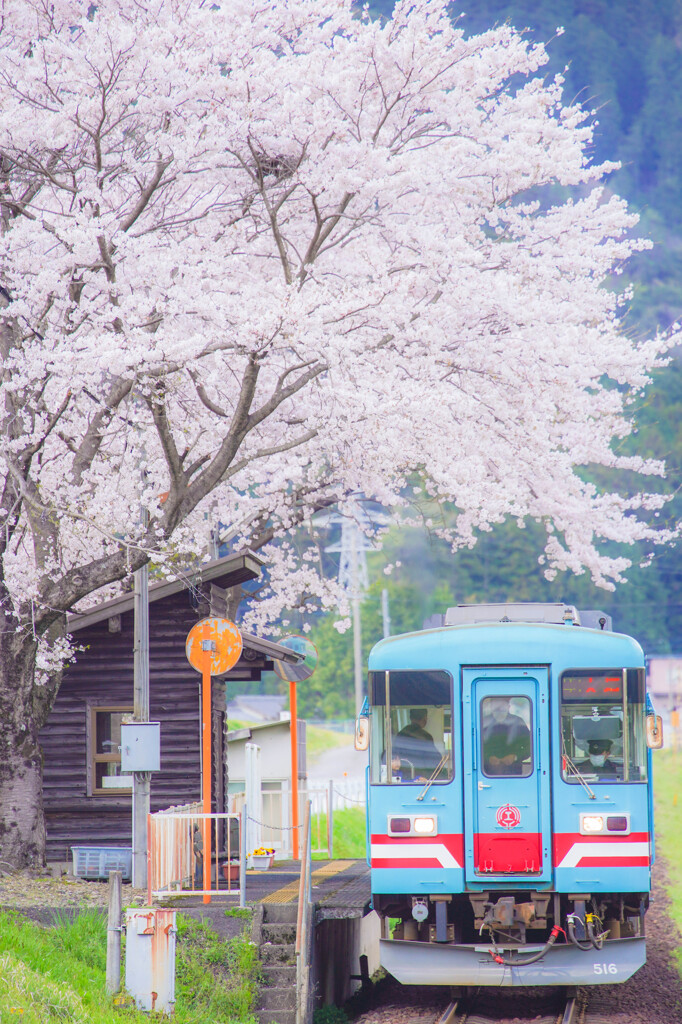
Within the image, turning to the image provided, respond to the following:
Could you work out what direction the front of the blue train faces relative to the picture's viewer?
facing the viewer

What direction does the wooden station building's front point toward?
to the viewer's right

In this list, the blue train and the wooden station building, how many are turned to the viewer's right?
1

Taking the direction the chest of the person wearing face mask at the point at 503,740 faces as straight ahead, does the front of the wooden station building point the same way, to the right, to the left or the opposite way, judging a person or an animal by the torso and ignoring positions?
to the left

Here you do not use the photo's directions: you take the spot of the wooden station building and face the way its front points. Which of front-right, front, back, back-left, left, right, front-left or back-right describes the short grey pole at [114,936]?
right

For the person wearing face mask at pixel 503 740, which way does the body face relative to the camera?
toward the camera

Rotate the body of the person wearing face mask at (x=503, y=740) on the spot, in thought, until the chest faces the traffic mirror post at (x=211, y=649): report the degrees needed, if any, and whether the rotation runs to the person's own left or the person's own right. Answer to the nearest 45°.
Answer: approximately 135° to the person's own right
